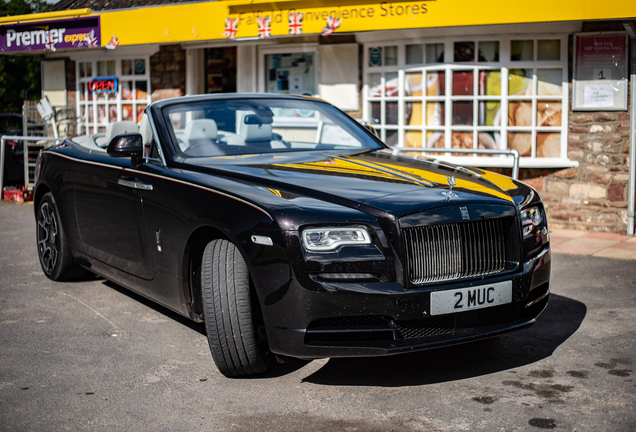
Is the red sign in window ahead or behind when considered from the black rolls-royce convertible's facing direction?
behind

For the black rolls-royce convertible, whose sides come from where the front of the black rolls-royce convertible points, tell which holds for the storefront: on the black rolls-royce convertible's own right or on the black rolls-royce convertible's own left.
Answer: on the black rolls-royce convertible's own left

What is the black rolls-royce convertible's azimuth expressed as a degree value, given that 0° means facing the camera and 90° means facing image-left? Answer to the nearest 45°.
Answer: approximately 315°

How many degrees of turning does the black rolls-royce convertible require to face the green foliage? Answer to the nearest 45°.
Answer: approximately 135° to its left
